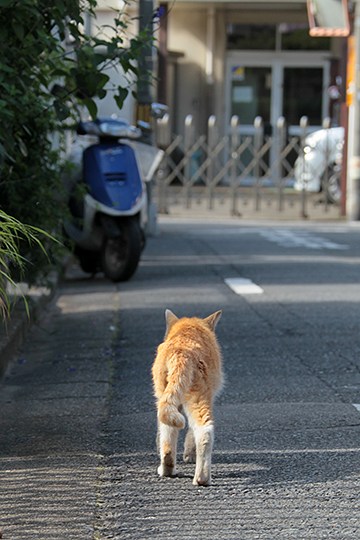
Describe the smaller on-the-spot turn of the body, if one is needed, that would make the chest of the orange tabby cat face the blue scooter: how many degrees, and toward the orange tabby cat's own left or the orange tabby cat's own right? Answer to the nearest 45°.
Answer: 0° — it already faces it

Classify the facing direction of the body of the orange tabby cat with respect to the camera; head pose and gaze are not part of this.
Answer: away from the camera

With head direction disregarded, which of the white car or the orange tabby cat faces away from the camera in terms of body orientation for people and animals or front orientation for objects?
the orange tabby cat

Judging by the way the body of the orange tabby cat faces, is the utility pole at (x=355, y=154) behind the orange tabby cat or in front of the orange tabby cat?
in front

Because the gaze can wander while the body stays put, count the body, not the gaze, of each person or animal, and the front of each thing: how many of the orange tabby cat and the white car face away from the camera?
1

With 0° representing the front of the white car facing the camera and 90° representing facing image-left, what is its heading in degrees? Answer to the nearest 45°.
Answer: approximately 45°

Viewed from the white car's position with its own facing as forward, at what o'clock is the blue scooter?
The blue scooter is roughly at 11 o'clock from the white car.

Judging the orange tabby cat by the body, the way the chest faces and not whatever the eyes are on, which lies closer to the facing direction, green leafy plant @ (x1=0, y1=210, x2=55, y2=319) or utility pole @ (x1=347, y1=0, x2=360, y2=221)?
the utility pole
